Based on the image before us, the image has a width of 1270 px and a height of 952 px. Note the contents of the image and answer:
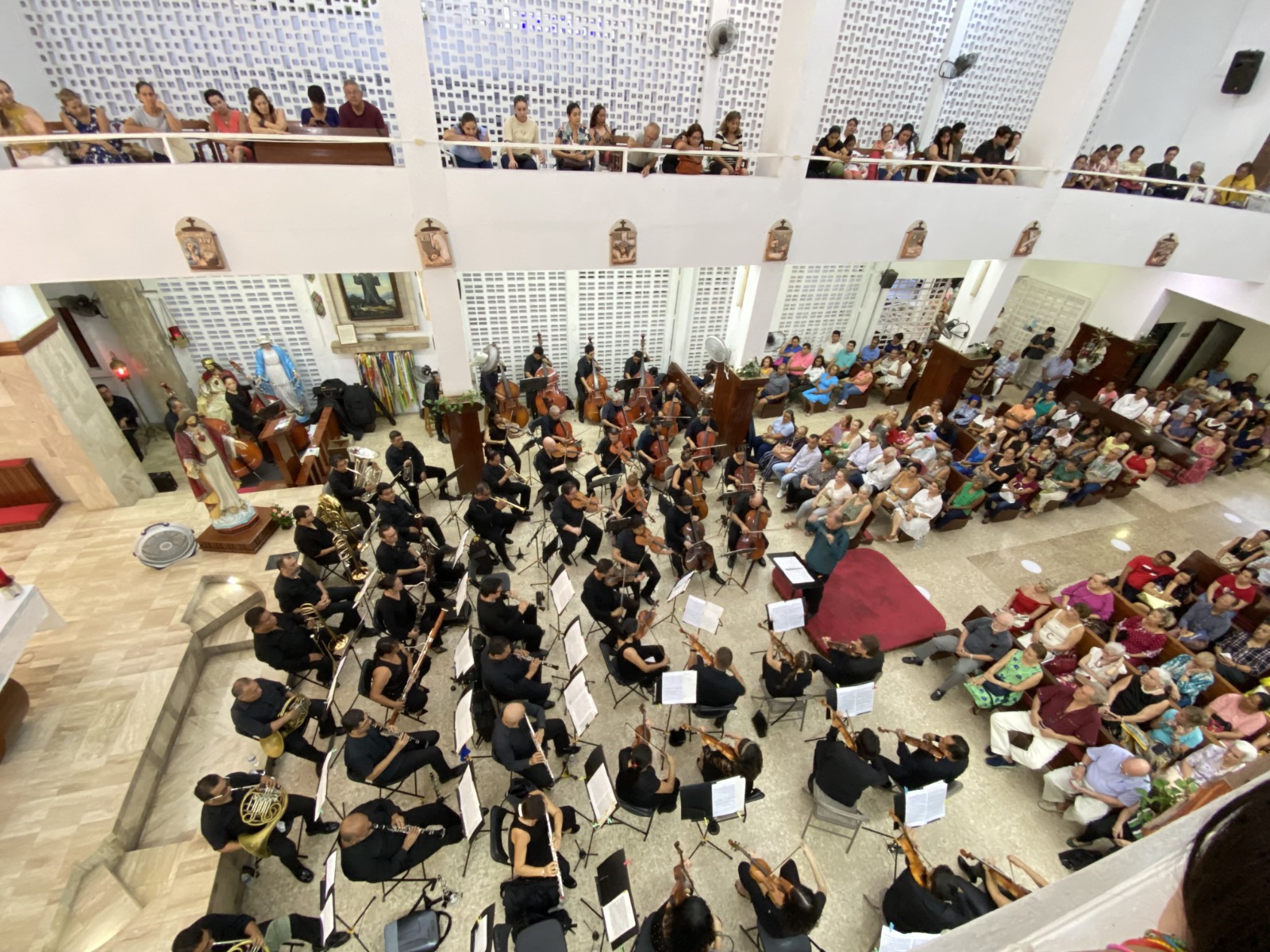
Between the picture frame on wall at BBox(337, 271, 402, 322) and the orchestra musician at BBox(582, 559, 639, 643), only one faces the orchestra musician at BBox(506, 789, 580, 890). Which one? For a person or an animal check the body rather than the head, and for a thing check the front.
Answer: the picture frame on wall

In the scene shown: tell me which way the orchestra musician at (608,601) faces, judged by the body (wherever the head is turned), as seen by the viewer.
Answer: to the viewer's right

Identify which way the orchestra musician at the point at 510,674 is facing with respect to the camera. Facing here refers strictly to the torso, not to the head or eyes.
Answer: to the viewer's right

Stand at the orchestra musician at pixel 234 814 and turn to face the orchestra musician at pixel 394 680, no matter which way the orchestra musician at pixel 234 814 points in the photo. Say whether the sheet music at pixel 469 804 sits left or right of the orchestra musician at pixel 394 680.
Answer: right

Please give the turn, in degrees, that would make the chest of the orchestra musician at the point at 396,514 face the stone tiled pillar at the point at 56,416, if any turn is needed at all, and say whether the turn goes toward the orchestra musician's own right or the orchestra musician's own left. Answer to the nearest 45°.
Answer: approximately 180°

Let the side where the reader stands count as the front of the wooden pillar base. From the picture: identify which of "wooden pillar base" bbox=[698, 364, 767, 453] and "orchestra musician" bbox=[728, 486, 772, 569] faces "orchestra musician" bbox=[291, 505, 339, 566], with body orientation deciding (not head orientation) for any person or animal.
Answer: the wooden pillar base

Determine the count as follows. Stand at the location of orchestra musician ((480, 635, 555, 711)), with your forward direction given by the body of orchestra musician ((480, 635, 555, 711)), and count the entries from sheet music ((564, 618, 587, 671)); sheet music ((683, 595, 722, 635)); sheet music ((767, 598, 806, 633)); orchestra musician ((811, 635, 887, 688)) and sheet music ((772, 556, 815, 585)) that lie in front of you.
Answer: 5

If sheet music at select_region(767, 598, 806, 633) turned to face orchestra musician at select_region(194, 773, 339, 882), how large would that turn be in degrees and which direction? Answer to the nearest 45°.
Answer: approximately 45° to its right

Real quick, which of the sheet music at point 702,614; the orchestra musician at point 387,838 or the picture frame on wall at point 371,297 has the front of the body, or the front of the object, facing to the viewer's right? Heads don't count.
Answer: the orchestra musician
